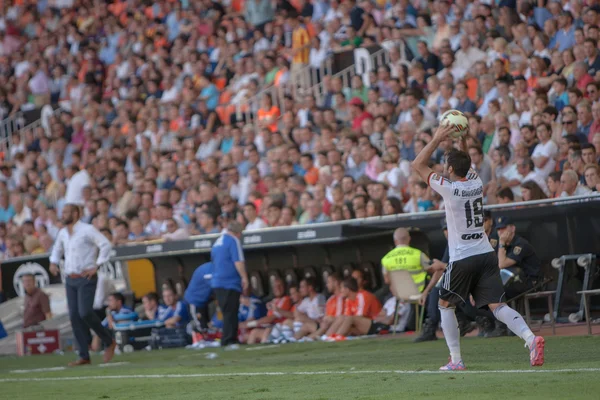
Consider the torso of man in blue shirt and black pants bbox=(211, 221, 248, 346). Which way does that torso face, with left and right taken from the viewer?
facing away from the viewer and to the right of the viewer

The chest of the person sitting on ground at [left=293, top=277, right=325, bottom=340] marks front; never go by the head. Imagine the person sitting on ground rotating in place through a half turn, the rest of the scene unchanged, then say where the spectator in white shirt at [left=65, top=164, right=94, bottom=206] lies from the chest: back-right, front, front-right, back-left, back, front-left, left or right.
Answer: left

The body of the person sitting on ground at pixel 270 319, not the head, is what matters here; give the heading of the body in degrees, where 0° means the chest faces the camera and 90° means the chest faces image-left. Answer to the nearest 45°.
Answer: approximately 45°

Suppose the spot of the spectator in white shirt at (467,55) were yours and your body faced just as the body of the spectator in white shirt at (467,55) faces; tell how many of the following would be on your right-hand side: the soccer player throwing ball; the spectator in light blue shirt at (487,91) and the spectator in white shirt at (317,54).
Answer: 1

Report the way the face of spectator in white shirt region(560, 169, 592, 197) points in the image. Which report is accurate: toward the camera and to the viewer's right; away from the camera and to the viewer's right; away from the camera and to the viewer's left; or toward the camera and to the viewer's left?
toward the camera and to the viewer's left

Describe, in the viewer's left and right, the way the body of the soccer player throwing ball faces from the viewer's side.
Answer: facing away from the viewer and to the left of the viewer

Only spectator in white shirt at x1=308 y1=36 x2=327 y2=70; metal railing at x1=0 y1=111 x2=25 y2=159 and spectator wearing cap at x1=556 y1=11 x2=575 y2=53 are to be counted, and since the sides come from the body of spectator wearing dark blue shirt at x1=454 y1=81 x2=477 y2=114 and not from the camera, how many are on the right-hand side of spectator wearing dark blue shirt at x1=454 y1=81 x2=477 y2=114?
2

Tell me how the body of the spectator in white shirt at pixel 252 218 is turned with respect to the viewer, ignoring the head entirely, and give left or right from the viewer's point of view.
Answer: facing the viewer and to the left of the viewer

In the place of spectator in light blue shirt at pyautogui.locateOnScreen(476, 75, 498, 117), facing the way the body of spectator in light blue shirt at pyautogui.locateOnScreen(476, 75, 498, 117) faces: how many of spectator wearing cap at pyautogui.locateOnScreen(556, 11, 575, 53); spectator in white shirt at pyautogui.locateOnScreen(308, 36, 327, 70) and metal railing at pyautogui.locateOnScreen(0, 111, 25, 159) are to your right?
2
